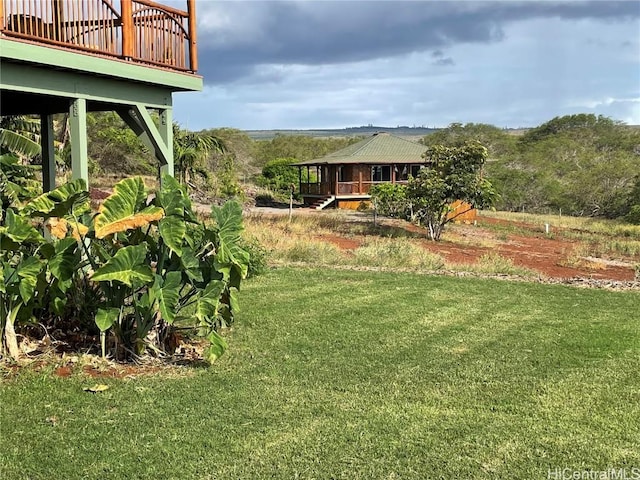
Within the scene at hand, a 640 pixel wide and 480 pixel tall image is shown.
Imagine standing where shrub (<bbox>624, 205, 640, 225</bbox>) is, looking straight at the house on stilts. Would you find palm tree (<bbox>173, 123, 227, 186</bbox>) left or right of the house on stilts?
right

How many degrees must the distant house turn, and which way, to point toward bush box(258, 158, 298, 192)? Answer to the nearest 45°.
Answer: approximately 90° to its right

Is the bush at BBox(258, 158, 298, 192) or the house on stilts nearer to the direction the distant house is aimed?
the house on stilts

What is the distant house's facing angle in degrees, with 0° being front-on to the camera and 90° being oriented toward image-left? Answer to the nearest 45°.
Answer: approximately 45°

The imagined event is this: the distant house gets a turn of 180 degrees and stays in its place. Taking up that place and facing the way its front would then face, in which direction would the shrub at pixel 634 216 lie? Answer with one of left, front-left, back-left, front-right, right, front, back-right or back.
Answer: front-right

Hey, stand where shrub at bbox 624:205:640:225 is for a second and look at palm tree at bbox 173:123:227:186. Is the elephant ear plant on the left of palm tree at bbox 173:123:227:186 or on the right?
left

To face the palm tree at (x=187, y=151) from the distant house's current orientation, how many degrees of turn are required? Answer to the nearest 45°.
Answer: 0° — it already faces it

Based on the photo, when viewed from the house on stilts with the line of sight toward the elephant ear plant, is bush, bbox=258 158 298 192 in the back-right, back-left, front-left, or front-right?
back-left
